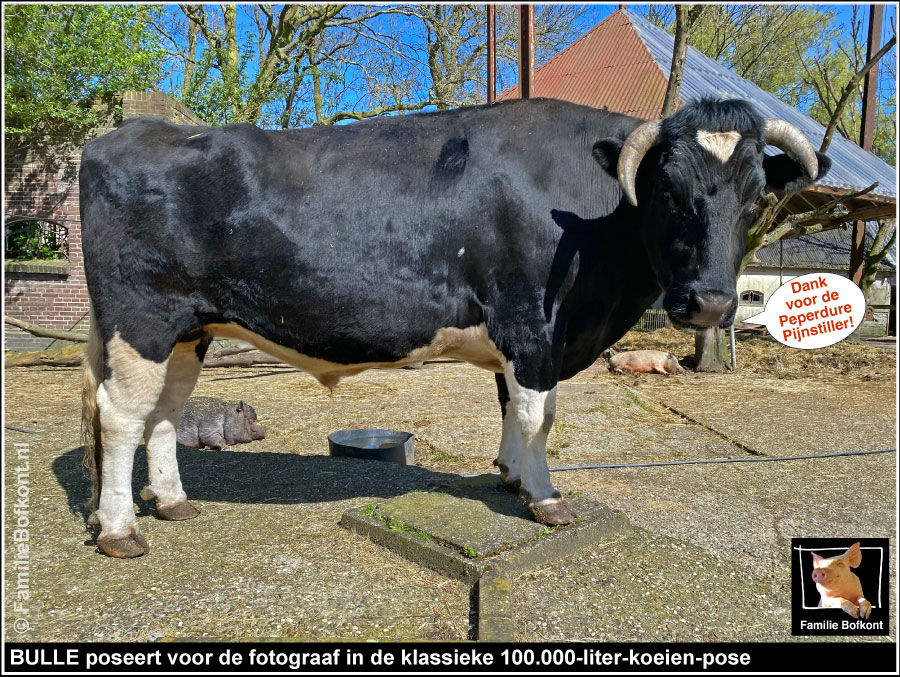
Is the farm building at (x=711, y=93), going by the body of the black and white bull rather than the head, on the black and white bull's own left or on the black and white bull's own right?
on the black and white bull's own left

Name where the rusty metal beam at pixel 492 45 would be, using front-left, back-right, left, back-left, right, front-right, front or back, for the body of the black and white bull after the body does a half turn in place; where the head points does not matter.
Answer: right

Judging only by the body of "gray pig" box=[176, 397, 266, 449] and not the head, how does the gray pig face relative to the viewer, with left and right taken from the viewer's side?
facing to the right of the viewer

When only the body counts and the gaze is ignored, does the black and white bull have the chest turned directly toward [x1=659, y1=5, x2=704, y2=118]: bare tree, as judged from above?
no

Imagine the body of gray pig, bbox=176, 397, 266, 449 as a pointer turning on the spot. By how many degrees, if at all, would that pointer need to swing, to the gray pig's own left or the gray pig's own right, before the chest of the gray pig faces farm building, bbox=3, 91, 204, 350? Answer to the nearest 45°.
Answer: approximately 90° to the gray pig's own left

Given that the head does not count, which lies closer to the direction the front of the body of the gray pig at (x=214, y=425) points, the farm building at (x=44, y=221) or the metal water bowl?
the metal water bowl

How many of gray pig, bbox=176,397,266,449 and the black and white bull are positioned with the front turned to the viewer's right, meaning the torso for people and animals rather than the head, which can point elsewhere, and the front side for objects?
2

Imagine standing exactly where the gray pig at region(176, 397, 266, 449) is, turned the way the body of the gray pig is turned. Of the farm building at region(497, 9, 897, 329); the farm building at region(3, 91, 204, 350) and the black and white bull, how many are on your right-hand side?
1

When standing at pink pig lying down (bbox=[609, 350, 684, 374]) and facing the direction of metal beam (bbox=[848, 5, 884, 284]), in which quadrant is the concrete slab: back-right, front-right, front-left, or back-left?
back-right

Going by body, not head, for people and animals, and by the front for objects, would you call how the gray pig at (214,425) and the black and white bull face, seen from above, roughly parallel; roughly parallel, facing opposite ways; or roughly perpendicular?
roughly parallel

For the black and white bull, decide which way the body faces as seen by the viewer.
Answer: to the viewer's right

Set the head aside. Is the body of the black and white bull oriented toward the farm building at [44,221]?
no
